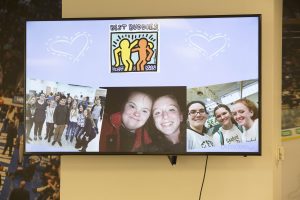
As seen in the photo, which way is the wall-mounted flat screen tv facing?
toward the camera
